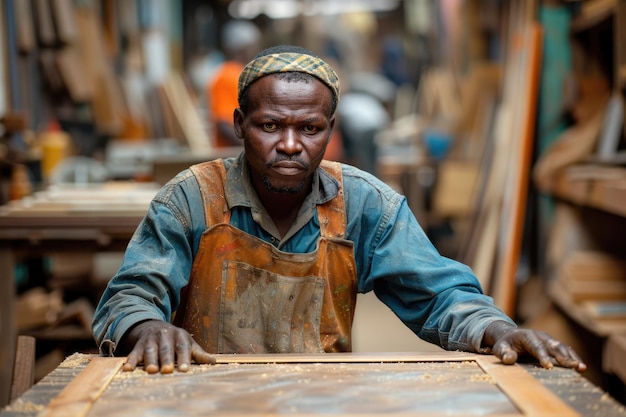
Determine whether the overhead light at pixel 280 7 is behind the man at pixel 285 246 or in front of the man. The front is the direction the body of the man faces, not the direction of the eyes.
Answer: behind

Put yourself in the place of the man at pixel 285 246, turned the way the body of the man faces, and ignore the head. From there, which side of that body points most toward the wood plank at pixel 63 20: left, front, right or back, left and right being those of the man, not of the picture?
back

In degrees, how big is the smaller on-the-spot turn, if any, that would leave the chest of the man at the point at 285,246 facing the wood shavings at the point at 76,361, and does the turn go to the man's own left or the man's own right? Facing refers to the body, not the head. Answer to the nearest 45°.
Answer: approximately 45° to the man's own right

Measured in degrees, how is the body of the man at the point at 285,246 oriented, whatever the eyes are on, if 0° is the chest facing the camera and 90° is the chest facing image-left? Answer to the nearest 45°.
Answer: approximately 0°

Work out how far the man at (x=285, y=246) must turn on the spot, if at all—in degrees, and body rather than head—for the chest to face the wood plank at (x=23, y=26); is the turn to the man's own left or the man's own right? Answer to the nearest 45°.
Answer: approximately 135° to the man's own right

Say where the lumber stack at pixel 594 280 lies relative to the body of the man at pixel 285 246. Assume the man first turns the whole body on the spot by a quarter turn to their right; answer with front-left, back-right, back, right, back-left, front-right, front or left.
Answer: back-right

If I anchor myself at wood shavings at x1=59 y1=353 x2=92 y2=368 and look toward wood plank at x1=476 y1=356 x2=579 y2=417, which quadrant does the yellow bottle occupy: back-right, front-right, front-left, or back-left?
back-left

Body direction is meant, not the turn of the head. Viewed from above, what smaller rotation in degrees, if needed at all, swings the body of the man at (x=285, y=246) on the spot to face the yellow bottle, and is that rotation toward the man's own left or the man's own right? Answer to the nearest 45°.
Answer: approximately 135° to the man's own right

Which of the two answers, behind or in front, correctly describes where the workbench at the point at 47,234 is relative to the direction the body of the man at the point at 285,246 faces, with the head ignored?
behind

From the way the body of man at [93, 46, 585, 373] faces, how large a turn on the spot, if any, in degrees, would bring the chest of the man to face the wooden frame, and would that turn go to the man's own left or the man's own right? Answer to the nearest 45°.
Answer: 0° — they already face it

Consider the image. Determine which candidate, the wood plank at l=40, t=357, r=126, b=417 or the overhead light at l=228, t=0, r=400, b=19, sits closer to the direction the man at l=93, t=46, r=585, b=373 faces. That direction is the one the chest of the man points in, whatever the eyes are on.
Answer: the wood plank
